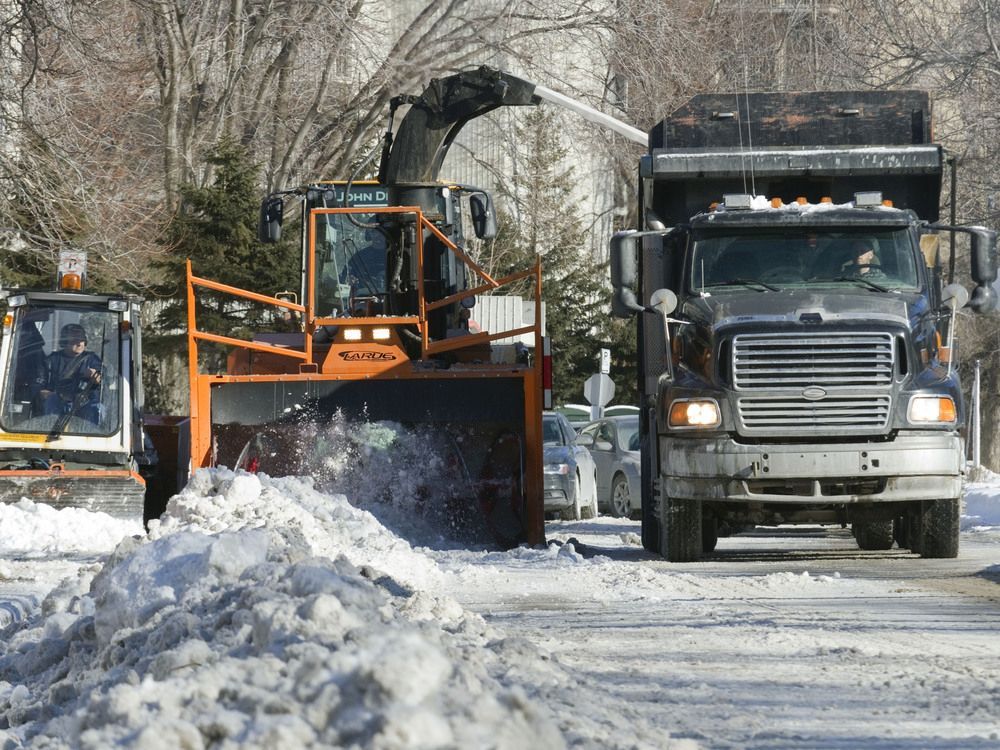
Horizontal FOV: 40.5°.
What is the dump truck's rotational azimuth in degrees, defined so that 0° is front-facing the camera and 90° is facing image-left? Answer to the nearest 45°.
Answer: approximately 0°

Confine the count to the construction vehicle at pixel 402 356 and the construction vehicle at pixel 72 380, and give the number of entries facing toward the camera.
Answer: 2

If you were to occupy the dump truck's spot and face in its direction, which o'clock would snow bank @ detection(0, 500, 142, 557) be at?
The snow bank is roughly at 3 o'clock from the dump truck.

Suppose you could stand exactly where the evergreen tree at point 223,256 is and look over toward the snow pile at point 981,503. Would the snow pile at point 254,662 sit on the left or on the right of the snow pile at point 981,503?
right

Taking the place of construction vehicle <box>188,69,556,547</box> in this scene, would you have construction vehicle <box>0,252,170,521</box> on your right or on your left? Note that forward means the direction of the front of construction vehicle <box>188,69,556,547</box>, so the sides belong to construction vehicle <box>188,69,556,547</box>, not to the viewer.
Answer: on your right

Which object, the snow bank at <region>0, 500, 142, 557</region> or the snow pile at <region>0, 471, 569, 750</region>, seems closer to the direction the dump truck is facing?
the snow pile

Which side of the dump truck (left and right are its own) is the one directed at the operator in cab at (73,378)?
right

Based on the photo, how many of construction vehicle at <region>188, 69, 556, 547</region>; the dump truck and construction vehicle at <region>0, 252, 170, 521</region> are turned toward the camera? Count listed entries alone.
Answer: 3

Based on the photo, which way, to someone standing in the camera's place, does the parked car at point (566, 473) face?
facing the viewer and to the left of the viewer
